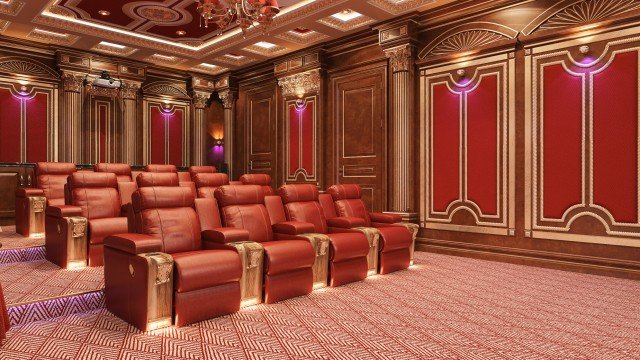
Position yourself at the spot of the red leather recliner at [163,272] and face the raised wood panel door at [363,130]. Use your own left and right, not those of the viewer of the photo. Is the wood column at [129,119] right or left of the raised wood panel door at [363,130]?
left

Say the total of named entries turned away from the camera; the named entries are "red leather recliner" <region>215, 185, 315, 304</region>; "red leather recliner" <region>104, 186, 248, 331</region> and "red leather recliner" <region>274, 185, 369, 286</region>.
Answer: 0

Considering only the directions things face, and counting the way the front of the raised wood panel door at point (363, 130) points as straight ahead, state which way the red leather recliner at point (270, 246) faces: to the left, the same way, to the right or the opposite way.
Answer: to the left

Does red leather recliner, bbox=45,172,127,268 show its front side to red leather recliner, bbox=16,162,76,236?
no

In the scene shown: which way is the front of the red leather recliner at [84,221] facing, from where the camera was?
facing the viewer and to the right of the viewer

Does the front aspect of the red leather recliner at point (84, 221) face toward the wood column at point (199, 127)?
no

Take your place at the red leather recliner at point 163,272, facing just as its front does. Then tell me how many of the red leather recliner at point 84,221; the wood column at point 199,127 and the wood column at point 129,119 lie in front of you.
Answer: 0

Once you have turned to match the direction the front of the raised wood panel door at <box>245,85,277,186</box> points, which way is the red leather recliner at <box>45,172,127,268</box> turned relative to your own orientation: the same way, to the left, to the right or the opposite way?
to the left

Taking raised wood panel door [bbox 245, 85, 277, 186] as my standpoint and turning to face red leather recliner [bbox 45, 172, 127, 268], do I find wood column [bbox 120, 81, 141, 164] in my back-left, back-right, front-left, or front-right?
front-right

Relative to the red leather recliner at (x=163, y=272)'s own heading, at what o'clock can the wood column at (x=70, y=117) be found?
The wood column is roughly at 7 o'clock from the red leather recliner.

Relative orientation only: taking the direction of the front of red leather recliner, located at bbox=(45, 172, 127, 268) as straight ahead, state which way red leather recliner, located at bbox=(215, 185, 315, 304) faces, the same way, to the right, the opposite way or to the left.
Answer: the same way

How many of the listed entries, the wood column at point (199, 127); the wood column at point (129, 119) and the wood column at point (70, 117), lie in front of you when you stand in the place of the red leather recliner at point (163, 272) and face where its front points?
0

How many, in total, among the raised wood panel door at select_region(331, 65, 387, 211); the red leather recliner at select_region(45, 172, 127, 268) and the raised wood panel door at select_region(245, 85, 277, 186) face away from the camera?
0

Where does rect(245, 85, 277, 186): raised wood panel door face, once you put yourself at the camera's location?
facing the viewer and to the left of the viewer
